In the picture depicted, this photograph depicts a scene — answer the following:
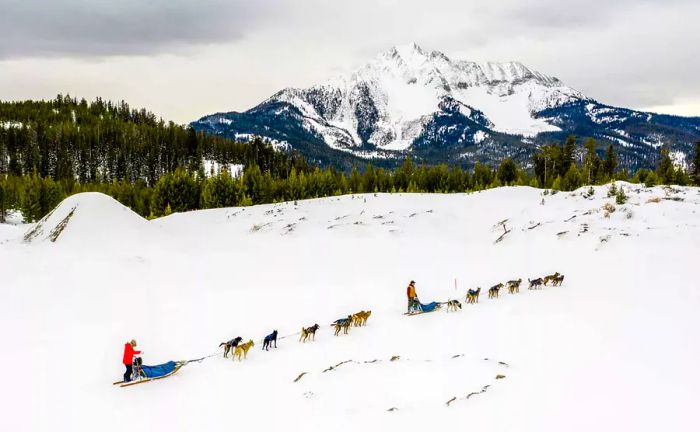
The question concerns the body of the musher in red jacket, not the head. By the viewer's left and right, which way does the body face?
facing to the right of the viewer

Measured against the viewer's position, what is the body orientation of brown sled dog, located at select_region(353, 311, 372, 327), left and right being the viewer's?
facing to the right of the viewer

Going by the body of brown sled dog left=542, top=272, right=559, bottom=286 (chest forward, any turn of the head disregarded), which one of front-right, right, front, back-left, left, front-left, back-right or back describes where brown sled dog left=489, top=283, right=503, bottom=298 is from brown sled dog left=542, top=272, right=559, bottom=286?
back-right

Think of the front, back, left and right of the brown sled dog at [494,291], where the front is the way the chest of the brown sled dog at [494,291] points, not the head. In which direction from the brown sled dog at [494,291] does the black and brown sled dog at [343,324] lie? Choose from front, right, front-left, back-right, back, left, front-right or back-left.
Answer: back-right

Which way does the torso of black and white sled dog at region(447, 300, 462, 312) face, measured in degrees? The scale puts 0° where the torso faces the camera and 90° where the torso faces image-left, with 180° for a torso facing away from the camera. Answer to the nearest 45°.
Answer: approximately 270°

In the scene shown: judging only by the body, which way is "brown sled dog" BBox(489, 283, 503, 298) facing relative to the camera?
to the viewer's right

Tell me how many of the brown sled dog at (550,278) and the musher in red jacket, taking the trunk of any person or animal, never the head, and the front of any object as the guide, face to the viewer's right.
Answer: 2

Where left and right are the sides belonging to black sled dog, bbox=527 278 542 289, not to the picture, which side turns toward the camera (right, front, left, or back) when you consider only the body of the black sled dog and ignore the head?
right

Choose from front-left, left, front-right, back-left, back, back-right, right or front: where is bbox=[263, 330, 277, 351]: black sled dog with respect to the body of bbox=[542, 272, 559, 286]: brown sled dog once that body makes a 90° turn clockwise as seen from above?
front-right

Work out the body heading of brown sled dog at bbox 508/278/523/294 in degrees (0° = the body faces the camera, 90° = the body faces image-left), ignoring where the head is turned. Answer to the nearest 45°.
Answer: approximately 270°
